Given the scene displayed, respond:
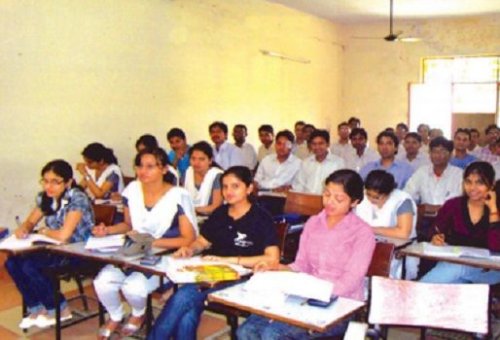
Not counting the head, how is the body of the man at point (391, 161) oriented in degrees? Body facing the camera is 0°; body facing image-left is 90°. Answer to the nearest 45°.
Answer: approximately 0°

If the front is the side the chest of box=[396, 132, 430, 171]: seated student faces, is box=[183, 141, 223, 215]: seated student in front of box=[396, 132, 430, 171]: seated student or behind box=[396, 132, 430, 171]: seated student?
in front

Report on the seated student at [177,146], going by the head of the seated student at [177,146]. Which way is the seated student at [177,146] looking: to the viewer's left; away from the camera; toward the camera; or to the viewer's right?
toward the camera

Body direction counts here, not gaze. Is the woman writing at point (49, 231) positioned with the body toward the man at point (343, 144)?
no

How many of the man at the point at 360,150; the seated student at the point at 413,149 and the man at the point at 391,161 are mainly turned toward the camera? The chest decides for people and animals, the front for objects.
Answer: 3

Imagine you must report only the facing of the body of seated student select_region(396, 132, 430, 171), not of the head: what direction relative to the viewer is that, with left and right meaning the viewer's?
facing the viewer

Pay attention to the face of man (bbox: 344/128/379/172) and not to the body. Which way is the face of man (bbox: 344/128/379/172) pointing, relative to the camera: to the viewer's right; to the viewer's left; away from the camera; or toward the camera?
toward the camera

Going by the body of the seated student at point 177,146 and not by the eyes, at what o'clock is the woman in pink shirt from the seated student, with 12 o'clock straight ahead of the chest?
The woman in pink shirt is roughly at 10 o'clock from the seated student.

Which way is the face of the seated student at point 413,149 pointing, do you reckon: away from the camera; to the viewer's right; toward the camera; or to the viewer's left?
toward the camera

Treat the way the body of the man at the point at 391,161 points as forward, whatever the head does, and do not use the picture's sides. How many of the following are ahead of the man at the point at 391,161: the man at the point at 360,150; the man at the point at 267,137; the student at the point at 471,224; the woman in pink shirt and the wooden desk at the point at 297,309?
3

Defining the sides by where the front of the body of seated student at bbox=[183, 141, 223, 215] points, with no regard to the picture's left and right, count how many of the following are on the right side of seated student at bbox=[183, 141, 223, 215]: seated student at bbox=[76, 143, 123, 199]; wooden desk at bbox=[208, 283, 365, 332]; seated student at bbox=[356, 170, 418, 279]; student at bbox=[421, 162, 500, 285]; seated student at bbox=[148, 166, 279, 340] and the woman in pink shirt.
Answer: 1

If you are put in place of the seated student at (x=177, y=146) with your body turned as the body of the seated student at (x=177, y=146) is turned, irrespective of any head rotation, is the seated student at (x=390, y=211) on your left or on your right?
on your left

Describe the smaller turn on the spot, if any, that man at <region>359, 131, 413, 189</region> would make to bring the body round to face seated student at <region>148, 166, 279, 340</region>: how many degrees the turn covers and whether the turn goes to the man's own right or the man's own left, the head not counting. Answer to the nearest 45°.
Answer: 0° — they already face them

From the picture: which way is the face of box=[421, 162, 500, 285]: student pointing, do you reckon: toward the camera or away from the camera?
toward the camera

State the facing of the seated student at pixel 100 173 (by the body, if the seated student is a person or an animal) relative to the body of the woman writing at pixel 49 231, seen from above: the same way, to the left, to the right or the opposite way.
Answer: the same way

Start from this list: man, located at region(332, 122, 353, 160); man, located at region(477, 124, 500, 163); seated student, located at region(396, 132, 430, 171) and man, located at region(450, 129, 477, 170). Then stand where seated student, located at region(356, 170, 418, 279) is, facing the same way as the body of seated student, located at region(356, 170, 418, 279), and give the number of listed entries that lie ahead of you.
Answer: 0

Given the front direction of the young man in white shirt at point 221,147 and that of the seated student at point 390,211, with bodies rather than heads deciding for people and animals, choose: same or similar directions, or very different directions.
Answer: same or similar directions

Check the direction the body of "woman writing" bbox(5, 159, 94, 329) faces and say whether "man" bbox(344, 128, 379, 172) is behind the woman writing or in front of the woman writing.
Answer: behind

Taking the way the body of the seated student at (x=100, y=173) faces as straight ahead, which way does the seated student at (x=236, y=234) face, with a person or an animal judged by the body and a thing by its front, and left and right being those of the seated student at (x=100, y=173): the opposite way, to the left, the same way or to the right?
the same way
